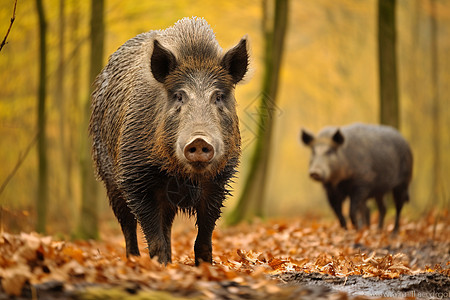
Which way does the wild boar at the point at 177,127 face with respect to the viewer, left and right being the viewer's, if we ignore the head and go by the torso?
facing the viewer and to the right of the viewer

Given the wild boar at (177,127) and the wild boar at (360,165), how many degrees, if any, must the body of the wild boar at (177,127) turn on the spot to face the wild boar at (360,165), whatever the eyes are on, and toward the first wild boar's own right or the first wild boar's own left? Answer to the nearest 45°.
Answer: approximately 90° to the first wild boar's own left

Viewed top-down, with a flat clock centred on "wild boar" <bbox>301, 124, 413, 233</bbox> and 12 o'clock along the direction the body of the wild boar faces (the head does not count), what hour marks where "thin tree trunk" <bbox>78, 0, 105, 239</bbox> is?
The thin tree trunk is roughly at 1 o'clock from the wild boar.

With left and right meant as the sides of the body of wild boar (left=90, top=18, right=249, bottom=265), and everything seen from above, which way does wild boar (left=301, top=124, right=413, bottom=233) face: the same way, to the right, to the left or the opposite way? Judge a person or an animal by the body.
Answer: to the right

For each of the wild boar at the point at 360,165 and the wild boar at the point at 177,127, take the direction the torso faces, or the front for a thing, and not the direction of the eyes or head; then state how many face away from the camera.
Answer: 0

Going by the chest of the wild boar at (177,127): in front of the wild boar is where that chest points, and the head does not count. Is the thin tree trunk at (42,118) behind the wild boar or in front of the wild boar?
behind

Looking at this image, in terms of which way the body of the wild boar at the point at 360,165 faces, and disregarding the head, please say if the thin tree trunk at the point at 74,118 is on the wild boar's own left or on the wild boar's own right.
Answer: on the wild boar's own right

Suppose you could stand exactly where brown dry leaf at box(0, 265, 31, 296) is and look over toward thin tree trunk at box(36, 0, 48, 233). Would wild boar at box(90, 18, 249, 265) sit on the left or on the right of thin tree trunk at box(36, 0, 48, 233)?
right

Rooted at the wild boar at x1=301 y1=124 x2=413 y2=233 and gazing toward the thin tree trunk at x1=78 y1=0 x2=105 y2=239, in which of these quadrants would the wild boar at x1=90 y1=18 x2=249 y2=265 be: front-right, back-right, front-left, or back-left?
front-left

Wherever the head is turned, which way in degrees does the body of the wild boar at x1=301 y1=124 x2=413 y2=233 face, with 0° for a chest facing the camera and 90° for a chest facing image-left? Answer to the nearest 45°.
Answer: approximately 45°
